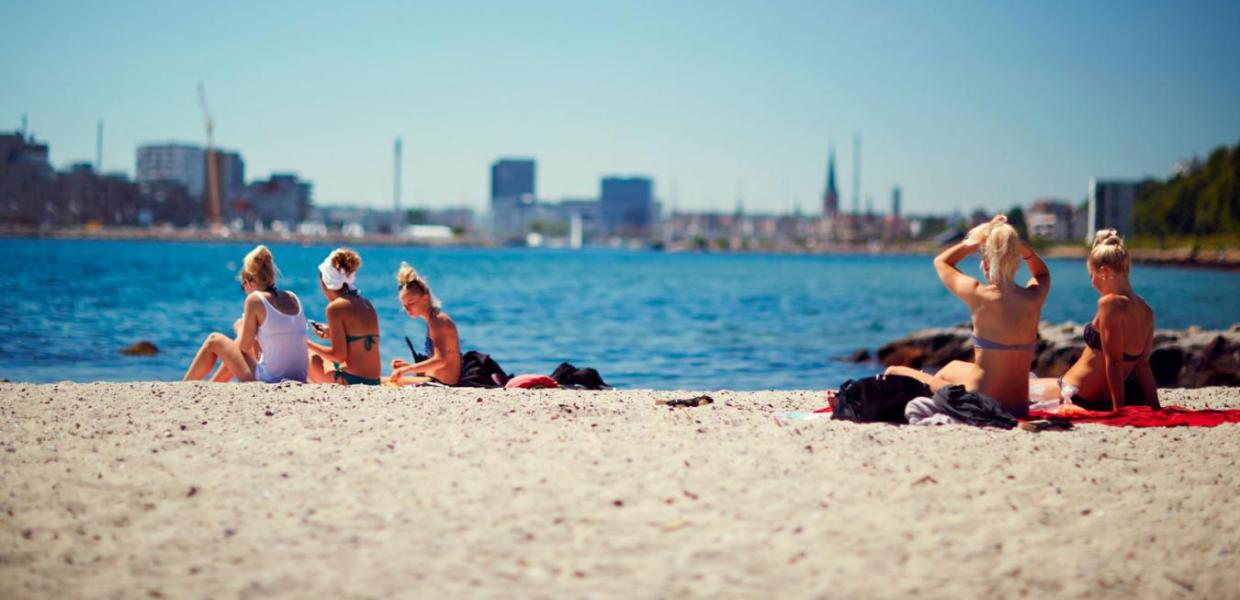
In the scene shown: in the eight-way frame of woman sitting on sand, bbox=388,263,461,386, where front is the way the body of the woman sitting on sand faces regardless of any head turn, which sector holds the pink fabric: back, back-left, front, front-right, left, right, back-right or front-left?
back

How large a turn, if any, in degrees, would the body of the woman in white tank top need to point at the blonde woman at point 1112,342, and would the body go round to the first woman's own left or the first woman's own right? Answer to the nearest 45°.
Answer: approximately 180°

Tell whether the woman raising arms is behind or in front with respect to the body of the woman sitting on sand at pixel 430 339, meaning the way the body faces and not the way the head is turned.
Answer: behind

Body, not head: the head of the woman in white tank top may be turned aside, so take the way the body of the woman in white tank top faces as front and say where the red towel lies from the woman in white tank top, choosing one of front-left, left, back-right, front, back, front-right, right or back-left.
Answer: back

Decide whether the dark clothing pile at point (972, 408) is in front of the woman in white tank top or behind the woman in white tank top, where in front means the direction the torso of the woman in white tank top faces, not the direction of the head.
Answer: behind

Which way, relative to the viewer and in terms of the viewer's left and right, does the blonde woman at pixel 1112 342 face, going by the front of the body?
facing away from the viewer and to the left of the viewer

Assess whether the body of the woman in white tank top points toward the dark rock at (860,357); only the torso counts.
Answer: no

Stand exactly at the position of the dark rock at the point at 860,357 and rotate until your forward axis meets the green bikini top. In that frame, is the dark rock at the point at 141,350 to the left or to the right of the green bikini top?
right

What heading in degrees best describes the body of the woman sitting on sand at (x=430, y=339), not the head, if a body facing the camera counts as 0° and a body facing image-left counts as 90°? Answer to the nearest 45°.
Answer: approximately 90°

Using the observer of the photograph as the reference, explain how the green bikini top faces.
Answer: facing away from the viewer and to the left of the viewer

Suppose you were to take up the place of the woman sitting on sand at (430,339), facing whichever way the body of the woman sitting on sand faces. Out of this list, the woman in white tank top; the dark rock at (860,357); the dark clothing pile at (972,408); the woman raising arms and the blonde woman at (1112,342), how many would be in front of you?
1

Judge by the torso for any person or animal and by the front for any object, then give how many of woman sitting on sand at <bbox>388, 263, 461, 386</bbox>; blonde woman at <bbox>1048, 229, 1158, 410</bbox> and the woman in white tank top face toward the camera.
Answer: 0

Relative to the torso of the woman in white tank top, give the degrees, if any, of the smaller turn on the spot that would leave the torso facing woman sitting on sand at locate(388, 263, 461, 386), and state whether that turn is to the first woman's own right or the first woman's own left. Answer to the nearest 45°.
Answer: approximately 135° to the first woman's own right

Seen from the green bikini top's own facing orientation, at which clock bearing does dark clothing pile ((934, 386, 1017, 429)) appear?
The dark clothing pile is roughly at 6 o'clock from the green bikini top.

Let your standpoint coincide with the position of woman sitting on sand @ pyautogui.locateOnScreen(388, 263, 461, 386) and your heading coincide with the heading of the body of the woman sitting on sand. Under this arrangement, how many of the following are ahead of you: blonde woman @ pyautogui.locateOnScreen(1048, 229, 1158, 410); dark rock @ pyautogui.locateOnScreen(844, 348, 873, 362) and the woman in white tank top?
1

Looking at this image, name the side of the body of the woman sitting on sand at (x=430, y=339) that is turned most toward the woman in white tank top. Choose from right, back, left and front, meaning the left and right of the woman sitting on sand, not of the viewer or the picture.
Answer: front

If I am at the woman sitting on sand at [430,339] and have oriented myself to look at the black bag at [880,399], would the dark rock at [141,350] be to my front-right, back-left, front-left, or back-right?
back-left
